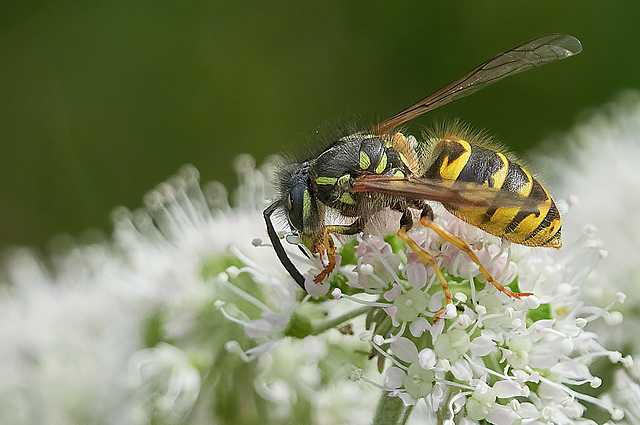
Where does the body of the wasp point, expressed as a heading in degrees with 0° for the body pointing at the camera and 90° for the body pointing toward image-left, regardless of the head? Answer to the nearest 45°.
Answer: approximately 90°
